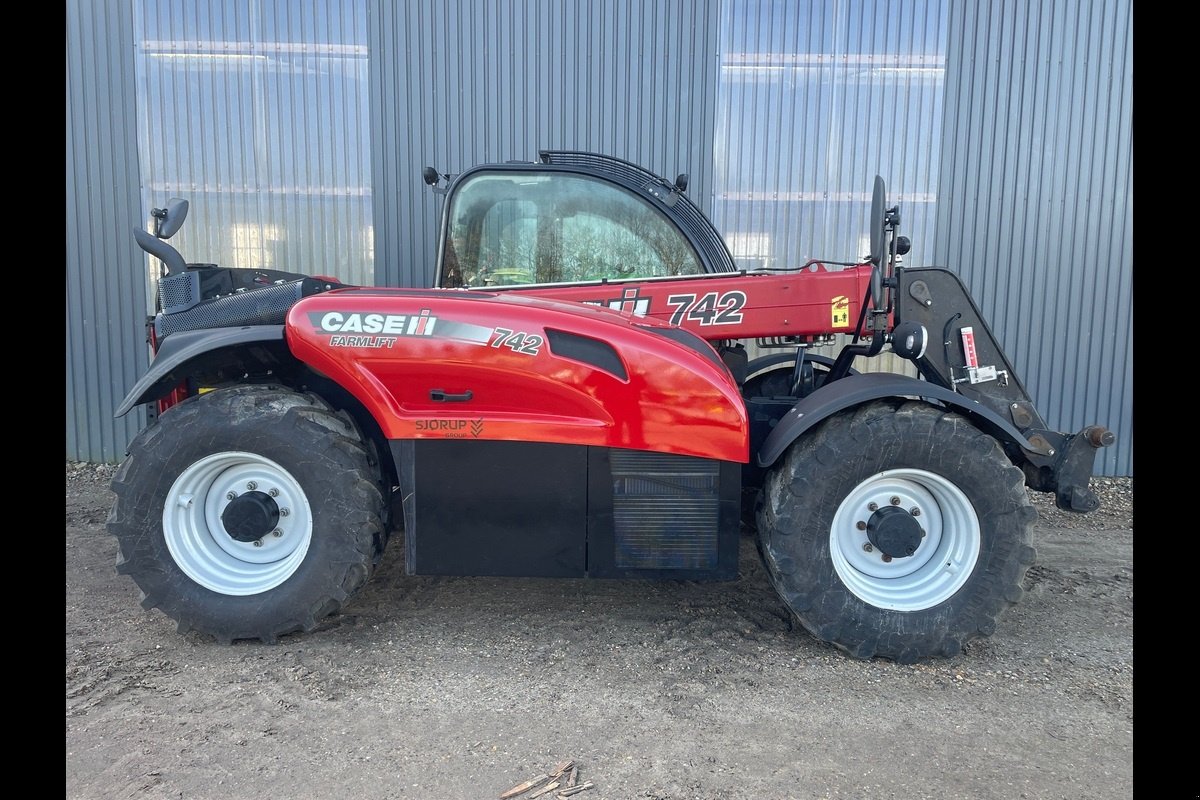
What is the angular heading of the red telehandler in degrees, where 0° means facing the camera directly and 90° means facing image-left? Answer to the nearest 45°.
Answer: approximately 270°

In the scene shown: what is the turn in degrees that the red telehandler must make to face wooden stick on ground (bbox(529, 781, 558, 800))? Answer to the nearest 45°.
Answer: approximately 90° to its right

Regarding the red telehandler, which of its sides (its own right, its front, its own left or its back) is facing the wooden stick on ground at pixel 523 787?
right
